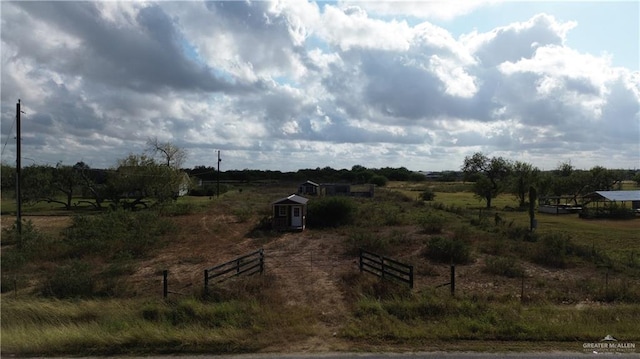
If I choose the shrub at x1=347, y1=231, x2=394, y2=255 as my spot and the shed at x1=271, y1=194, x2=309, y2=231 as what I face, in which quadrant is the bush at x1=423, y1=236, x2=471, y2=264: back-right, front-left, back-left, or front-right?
back-right

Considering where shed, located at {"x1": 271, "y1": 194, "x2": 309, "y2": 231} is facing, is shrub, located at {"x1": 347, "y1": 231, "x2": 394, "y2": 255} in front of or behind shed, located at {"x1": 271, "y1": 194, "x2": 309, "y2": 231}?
in front

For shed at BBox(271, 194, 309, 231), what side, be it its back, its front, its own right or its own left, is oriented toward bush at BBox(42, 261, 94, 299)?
front

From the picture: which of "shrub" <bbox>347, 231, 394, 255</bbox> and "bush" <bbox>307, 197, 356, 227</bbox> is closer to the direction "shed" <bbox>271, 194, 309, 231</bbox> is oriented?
the shrub

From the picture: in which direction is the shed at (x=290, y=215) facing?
toward the camera

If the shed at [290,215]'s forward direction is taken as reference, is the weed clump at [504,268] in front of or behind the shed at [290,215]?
in front

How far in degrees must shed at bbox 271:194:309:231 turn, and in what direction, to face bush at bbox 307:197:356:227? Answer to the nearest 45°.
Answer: approximately 135° to its left
